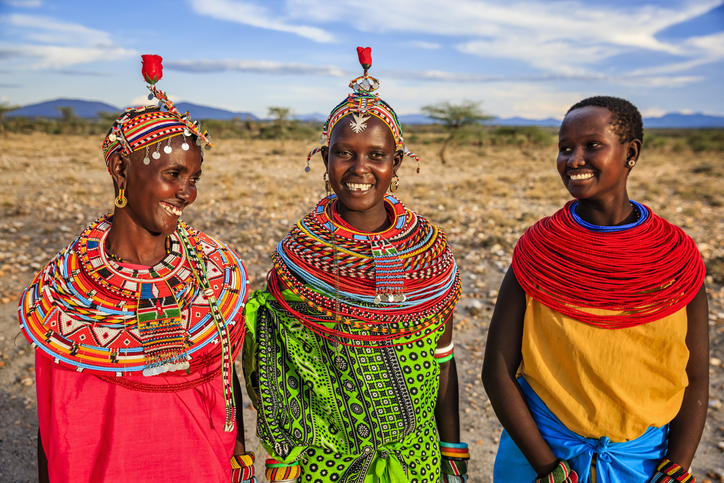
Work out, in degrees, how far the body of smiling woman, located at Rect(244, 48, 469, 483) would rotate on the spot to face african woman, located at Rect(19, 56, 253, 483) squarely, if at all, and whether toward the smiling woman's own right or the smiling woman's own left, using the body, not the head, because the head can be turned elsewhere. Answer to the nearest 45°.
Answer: approximately 90° to the smiling woman's own right

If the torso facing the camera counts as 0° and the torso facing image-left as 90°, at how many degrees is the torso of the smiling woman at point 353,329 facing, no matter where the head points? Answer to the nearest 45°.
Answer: approximately 0°

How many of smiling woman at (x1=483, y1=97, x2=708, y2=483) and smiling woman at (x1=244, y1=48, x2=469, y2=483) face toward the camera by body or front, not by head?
2

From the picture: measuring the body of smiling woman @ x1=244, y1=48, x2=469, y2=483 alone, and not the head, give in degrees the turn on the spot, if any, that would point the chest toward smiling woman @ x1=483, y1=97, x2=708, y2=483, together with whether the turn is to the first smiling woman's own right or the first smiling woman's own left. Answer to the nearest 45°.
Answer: approximately 90° to the first smiling woman's own left

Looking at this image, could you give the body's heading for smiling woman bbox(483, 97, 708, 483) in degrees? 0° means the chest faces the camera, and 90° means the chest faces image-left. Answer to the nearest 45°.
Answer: approximately 0°

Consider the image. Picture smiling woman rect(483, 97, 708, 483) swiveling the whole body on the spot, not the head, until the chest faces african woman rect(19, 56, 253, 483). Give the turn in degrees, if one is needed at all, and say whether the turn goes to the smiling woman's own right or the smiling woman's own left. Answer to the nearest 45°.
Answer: approximately 45° to the smiling woman's own right
